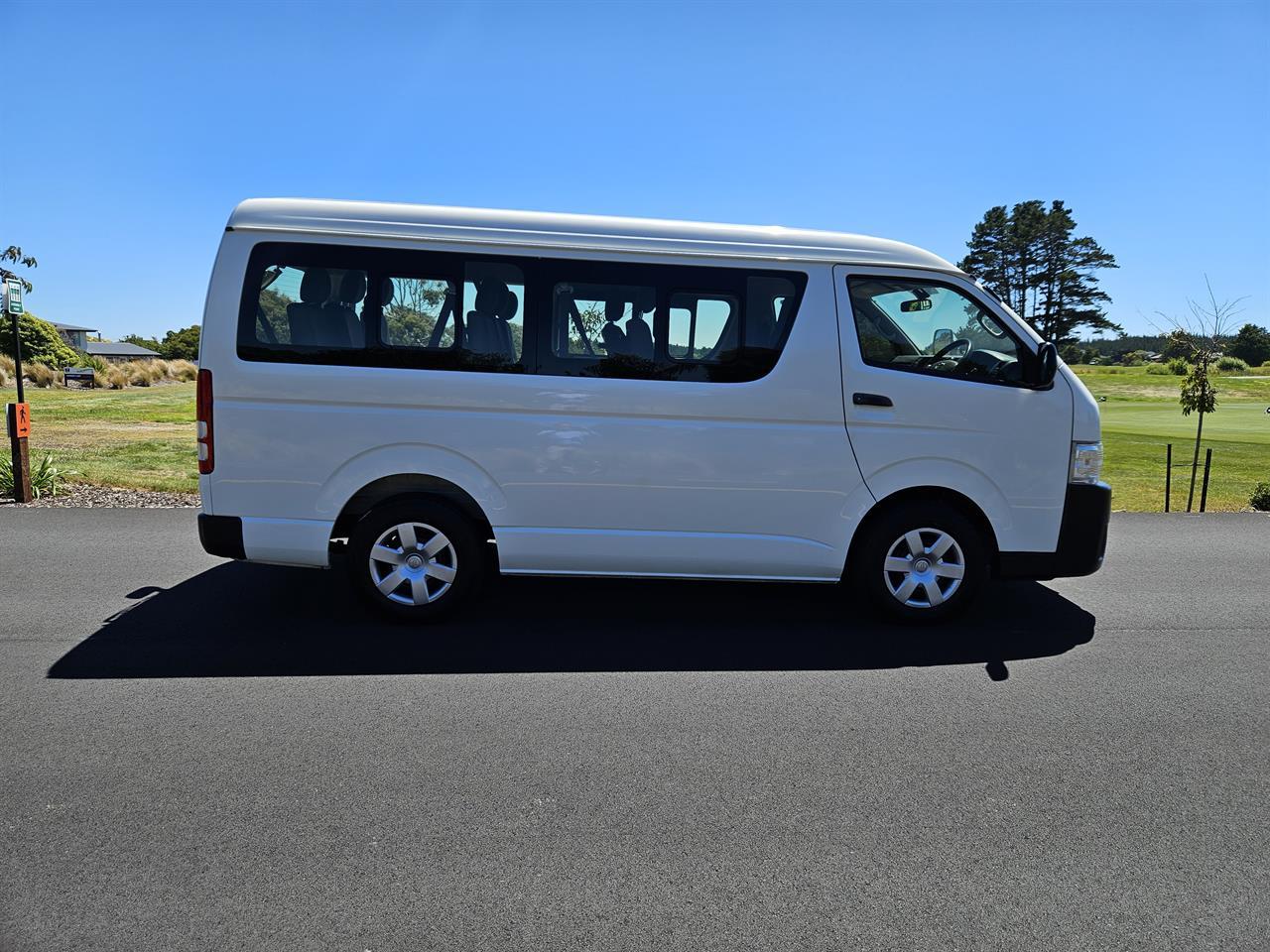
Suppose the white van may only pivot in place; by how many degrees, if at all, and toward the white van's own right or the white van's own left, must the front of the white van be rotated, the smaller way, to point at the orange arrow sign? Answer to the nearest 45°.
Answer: approximately 135° to the white van's own left

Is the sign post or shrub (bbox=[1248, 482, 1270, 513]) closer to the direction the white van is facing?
the shrub

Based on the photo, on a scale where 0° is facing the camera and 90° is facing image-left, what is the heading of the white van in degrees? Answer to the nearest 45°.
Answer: approximately 270°

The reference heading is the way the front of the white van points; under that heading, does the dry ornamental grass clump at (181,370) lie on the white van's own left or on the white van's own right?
on the white van's own left

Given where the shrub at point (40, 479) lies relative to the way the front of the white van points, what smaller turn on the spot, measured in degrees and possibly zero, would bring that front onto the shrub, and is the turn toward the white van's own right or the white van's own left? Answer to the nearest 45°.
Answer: approximately 135° to the white van's own left

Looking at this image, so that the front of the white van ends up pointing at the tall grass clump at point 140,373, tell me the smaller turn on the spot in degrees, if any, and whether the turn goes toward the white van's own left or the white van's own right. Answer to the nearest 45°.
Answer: approximately 135° to the white van's own left

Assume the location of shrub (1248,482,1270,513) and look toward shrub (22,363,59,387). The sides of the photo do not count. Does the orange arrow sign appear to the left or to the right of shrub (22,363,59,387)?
left

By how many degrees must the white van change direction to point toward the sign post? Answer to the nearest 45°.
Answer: approximately 135° to its left
